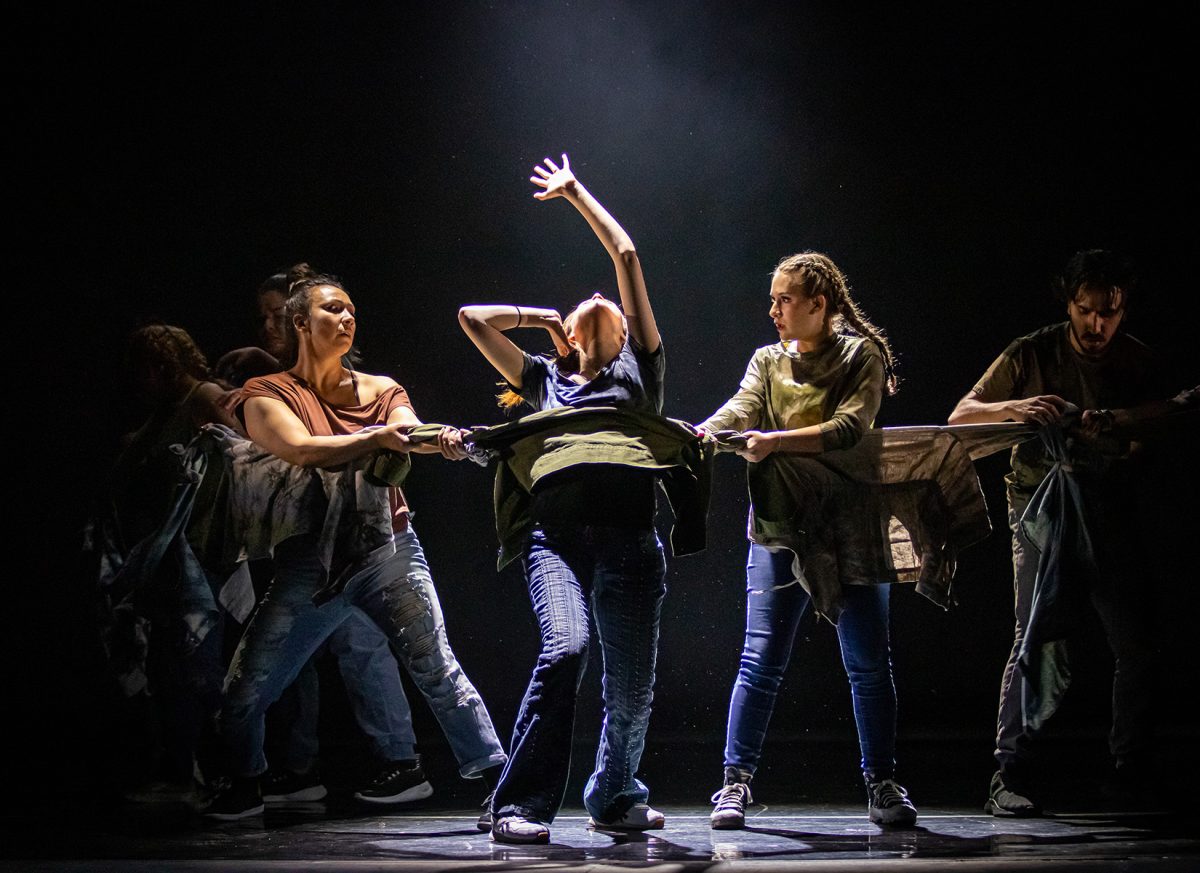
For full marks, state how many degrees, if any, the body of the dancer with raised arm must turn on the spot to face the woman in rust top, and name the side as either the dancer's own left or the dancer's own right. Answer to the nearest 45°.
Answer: approximately 135° to the dancer's own right

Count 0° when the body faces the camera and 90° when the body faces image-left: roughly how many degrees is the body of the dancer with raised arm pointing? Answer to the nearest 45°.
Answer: approximately 0°

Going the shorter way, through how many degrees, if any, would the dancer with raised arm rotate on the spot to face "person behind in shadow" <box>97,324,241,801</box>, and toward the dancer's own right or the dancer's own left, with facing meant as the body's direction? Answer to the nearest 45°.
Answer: approximately 135° to the dancer's own right

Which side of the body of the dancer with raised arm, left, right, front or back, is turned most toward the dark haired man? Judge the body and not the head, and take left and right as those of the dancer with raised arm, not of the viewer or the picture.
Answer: left

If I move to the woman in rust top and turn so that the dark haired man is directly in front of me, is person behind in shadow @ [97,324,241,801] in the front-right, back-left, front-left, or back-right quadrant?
back-left

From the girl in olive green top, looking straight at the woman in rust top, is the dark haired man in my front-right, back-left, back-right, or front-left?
back-right

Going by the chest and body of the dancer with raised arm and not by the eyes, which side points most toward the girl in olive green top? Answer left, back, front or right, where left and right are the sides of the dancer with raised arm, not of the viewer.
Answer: left
